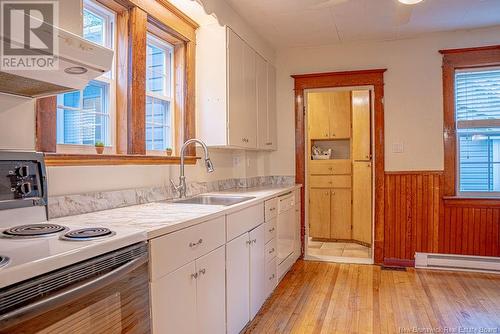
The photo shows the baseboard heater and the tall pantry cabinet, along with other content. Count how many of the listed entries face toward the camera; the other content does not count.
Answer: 2

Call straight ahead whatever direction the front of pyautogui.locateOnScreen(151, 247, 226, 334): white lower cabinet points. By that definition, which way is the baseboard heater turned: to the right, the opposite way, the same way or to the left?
to the right

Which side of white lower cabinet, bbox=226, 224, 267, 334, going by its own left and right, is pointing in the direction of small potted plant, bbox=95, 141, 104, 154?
right

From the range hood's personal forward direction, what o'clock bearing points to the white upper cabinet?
The white upper cabinet is roughly at 9 o'clock from the range hood.

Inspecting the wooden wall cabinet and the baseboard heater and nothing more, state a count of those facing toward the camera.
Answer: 2

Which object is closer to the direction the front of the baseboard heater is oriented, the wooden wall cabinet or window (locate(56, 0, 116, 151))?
the window

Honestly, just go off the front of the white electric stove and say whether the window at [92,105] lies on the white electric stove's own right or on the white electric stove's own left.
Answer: on the white electric stove's own left

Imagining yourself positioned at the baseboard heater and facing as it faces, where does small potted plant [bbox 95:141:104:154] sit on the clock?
The small potted plant is roughly at 1 o'clock from the baseboard heater.

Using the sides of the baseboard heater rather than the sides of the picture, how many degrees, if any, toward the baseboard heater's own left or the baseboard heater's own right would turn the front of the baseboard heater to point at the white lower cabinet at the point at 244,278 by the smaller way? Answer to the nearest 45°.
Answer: approximately 45° to the baseboard heater's own right

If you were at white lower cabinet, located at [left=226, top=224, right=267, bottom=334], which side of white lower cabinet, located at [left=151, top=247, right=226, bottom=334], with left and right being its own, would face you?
left

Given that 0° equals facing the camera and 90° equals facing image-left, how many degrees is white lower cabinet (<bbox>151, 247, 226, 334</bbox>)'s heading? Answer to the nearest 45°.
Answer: approximately 315°

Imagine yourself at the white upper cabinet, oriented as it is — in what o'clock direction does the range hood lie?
The range hood is roughly at 2 o'clock from the white upper cabinet.

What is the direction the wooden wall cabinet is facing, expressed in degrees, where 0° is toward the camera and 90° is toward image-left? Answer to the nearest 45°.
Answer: approximately 0°

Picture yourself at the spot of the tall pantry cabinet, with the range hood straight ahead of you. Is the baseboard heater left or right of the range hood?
left

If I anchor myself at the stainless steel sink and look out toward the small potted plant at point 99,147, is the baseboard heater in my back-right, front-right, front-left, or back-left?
back-left
